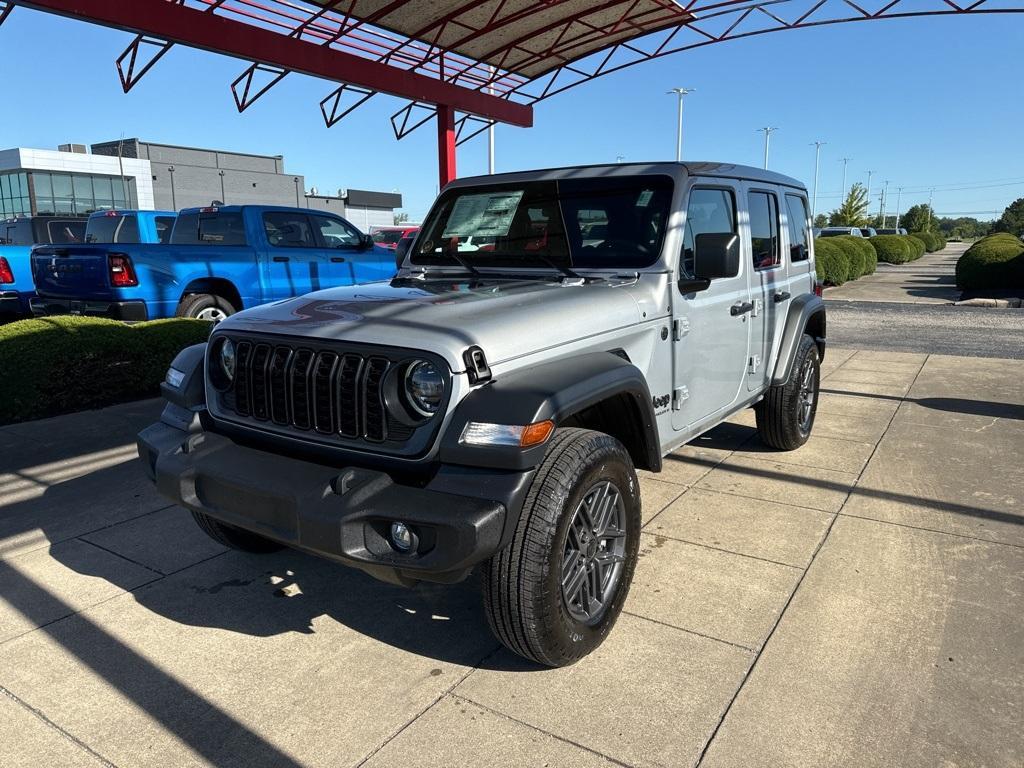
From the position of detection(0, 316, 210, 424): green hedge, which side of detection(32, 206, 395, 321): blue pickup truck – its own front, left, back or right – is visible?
back

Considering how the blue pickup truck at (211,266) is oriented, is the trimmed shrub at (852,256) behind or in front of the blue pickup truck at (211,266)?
in front

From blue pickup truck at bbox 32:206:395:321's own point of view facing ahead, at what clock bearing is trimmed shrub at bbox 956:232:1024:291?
The trimmed shrub is roughly at 1 o'clock from the blue pickup truck.

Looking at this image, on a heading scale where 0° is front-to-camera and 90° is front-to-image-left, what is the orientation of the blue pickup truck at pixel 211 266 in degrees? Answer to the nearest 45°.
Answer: approximately 225°

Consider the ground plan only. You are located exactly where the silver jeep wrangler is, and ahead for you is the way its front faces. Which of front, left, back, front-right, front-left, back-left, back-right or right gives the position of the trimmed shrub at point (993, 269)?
back

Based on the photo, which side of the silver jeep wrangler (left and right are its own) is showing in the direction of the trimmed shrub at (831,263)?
back

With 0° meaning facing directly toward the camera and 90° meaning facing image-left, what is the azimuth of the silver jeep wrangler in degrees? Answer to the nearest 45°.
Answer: approximately 45°

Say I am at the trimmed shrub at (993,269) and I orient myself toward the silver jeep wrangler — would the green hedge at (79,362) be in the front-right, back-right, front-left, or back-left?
front-right

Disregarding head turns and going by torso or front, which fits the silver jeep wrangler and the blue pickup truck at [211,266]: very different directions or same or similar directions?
very different directions

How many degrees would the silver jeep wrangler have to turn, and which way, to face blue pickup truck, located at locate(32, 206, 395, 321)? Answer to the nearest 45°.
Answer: approximately 90° to its right
